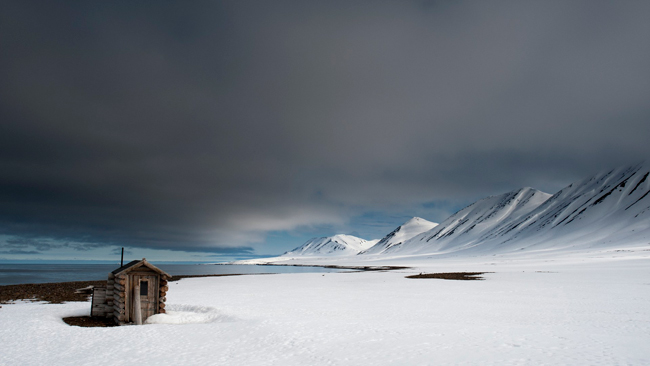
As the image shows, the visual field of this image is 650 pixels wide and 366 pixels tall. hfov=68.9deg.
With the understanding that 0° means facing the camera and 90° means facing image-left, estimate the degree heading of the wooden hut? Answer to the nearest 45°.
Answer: approximately 315°
